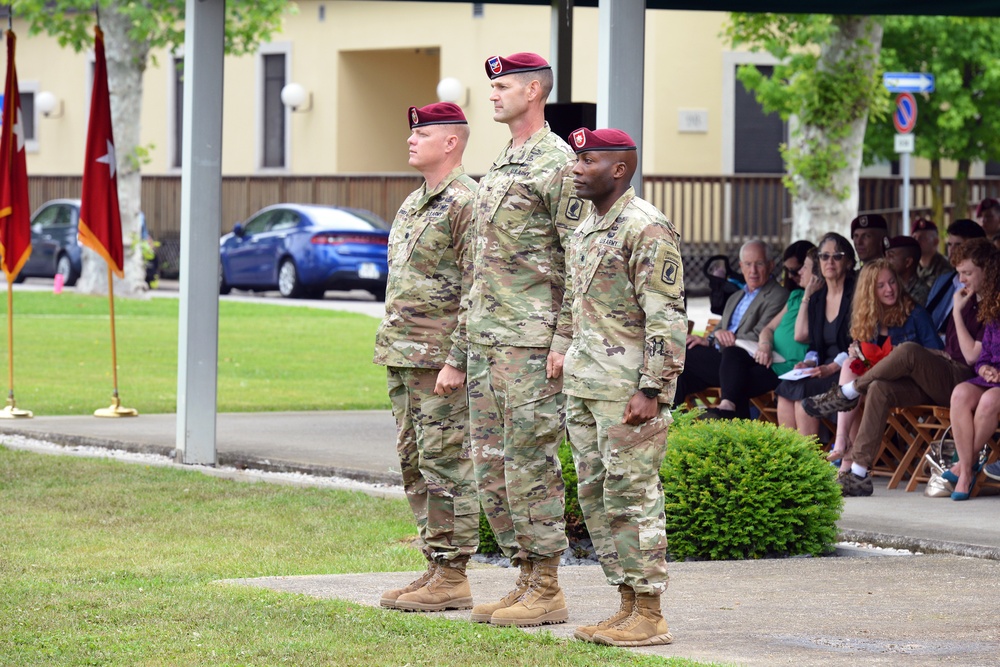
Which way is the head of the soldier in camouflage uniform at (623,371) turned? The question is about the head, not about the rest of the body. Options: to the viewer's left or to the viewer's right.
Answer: to the viewer's left

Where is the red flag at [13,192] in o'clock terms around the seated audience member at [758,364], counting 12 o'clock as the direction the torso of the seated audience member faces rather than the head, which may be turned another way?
The red flag is roughly at 1 o'clock from the seated audience member.

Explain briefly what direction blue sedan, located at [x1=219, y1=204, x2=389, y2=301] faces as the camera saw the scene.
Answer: facing away from the viewer and to the left of the viewer

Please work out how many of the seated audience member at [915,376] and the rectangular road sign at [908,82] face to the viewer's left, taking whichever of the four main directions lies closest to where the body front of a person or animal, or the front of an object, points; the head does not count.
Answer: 1

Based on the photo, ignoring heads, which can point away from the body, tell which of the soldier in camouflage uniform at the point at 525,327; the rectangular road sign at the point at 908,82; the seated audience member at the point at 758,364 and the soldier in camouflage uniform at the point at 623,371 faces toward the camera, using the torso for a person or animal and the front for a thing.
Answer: the rectangular road sign

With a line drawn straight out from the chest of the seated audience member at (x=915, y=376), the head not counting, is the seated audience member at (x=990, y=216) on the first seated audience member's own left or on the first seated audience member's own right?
on the first seated audience member's own right

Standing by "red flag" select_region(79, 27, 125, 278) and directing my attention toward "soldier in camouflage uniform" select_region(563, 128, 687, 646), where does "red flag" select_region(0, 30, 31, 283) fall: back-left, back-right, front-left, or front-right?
back-right

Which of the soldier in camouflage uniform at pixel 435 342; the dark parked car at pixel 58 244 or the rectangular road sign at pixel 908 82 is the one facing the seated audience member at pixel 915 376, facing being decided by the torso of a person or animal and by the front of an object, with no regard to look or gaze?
the rectangular road sign

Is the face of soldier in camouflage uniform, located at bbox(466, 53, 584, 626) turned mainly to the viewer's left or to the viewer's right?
to the viewer's left
